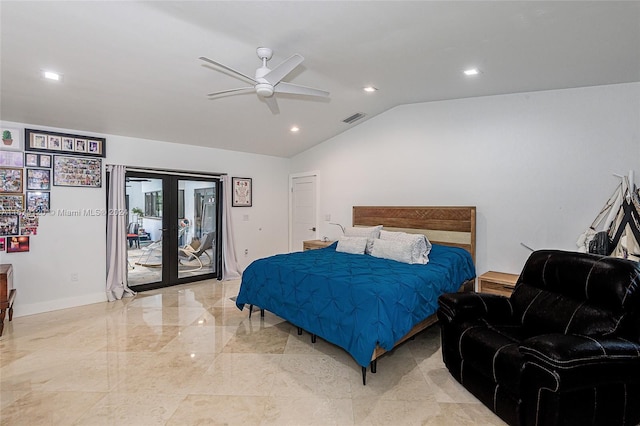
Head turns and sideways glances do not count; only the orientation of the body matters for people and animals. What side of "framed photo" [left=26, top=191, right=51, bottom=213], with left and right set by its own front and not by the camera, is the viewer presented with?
front

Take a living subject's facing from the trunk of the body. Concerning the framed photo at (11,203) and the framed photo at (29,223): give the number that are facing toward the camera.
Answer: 2

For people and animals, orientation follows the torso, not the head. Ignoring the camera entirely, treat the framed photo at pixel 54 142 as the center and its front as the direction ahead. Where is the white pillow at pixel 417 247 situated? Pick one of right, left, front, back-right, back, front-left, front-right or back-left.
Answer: front-left

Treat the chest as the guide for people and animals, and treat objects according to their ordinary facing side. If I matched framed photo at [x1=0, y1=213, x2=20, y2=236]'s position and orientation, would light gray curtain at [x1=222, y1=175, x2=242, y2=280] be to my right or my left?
on my left

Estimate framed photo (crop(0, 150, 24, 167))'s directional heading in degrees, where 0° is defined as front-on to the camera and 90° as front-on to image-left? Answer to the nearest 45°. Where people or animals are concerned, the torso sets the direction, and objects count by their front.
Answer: approximately 0°

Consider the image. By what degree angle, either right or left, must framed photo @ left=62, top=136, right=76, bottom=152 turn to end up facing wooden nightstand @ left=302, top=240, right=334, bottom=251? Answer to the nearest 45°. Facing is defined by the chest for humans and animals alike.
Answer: approximately 90° to its left

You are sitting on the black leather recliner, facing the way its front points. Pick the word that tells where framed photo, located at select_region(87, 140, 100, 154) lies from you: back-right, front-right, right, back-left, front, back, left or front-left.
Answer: front-right

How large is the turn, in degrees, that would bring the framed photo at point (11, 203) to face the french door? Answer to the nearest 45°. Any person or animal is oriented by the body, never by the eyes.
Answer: approximately 90° to its left

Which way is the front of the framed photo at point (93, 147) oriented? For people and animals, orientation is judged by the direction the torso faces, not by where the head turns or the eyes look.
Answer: toward the camera

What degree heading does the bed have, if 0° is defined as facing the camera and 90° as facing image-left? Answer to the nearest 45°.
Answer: approximately 45°

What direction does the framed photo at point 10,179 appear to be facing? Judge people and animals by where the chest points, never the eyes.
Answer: toward the camera

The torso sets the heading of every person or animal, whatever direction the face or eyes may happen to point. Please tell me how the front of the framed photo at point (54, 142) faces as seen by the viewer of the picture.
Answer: facing the viewer

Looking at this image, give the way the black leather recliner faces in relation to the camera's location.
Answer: facing the viewer and to the left of the viewer
